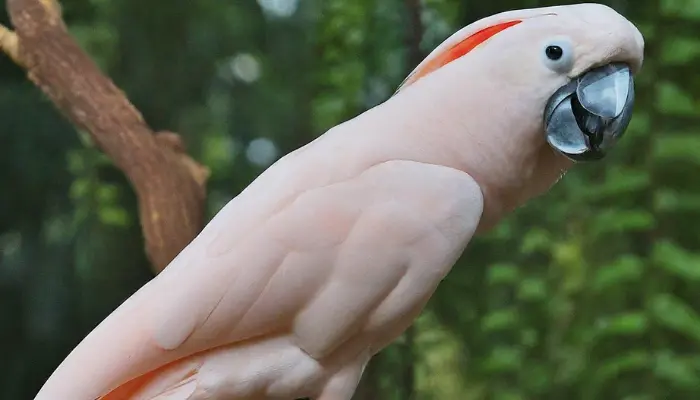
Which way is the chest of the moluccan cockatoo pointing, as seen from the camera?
to the viewer's right

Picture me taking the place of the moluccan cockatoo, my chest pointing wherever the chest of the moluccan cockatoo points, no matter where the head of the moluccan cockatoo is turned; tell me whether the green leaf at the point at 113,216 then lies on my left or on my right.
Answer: on my left

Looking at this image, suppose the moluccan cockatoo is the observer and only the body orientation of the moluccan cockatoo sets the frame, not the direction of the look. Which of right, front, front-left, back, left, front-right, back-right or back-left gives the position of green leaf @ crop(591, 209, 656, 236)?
front-left

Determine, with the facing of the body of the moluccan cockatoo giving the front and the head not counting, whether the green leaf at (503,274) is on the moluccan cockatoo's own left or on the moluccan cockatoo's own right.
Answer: on the moluccan cockatoo's own left

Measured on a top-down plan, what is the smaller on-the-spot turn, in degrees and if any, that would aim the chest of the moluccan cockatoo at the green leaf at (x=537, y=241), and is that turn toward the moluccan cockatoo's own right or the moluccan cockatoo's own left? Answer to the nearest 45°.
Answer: approximately 45° to the moluccan cockatoo's own left
